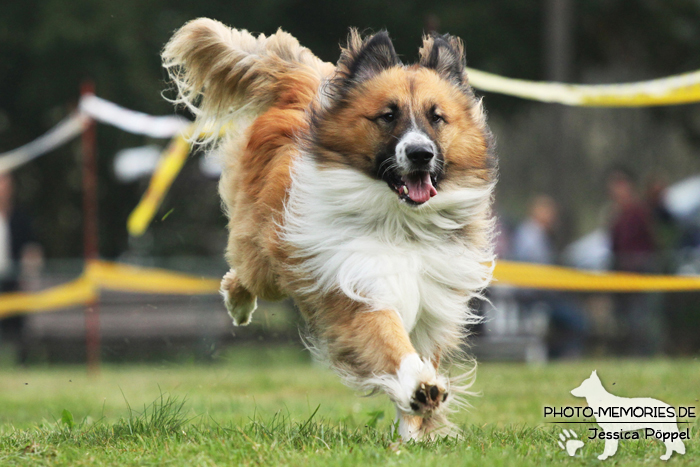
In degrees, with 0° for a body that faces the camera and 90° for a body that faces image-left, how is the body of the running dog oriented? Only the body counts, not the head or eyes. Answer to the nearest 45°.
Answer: approximately 315°

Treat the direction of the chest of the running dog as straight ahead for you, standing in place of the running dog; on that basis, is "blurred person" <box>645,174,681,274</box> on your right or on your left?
on your left

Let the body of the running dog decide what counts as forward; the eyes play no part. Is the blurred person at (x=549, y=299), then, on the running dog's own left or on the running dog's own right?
on the running dog's own left

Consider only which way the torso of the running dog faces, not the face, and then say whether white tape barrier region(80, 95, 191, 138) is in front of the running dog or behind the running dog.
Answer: behind

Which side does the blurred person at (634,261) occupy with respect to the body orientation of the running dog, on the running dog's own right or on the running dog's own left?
on the running dog's own left

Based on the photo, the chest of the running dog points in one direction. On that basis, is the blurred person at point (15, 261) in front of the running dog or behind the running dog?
behind

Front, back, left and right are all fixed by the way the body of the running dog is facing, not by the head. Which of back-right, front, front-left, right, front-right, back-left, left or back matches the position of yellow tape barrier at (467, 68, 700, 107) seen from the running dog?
left

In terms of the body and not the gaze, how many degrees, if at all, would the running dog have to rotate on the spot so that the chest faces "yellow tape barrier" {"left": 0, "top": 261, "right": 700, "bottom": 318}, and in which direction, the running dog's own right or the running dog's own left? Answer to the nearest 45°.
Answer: approximately 135° to the running dog's own left
